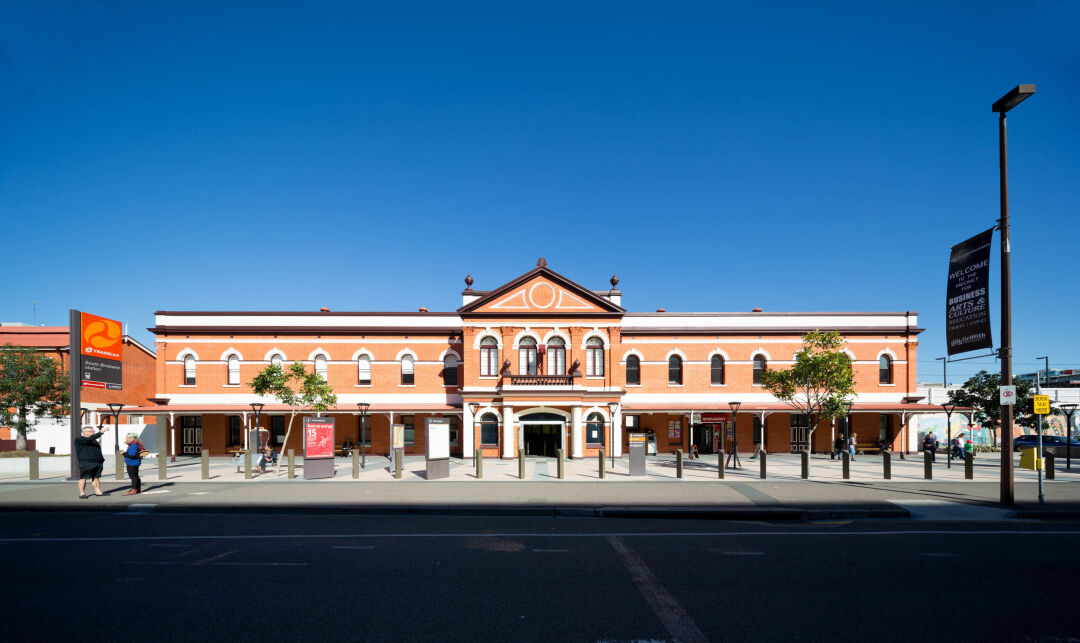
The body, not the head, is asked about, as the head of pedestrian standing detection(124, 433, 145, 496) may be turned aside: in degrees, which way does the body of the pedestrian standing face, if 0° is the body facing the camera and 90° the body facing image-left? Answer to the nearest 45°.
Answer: approximately 90°

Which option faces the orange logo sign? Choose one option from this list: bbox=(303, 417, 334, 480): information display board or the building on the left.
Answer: the building on the left

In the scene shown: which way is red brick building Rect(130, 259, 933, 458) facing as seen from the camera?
toward the camera

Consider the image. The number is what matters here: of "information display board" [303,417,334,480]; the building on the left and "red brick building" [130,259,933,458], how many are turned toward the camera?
3

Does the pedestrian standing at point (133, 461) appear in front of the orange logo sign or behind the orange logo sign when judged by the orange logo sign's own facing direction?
in front

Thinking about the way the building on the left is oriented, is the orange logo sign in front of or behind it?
in front

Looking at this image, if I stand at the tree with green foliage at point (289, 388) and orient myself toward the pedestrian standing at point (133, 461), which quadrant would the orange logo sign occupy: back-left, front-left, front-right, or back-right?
front-right

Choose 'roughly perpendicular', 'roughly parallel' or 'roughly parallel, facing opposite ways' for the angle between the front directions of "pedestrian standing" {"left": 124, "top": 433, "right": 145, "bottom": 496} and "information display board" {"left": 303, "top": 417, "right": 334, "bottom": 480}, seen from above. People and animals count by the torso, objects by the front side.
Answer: roughly perpendicular

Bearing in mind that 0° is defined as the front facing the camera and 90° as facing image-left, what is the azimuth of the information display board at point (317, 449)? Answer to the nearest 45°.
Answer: approximately 0°

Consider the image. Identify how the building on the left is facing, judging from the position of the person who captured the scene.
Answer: facing the viewer

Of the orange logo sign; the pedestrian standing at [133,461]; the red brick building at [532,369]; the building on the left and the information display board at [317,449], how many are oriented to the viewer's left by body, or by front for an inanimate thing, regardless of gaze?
1

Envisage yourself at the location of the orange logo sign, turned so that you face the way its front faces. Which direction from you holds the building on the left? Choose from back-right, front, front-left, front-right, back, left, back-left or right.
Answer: back-left

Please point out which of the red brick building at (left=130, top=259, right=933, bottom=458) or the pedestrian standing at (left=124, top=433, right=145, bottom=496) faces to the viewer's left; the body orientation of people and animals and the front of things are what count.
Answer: the pedestrian standing
